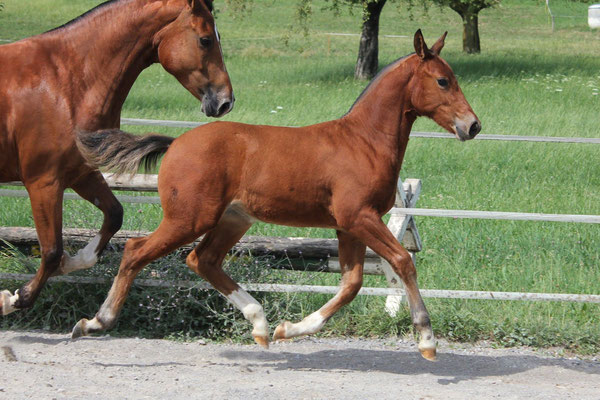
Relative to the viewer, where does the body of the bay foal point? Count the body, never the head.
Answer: to the viewer's right

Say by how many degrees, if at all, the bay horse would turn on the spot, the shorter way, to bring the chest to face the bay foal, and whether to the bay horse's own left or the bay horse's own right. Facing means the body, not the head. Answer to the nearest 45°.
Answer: approximately 45° to the bay horse's own right

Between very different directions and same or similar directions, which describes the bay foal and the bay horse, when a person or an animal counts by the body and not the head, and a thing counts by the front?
same or similar directions

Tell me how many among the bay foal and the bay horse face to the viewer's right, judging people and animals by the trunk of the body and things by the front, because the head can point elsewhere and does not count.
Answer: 2

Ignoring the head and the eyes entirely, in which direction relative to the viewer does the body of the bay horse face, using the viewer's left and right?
facing to the right of the viewer

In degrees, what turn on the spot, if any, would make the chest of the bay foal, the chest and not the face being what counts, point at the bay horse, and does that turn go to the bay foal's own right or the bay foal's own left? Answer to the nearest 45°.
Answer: approximately 135° to the bay foal's own left
